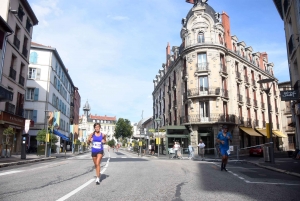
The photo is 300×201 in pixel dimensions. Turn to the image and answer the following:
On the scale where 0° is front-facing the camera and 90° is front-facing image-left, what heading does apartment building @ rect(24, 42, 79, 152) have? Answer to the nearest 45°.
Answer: approximately 315°

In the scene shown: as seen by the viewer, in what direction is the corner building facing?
toward the camera

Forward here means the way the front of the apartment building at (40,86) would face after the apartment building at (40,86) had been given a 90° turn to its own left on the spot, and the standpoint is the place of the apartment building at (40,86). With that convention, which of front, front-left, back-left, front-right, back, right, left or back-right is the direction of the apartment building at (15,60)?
back-right

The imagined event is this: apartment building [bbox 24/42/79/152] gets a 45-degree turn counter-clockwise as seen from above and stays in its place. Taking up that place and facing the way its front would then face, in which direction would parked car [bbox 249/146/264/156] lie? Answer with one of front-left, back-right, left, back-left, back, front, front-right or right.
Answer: front-right

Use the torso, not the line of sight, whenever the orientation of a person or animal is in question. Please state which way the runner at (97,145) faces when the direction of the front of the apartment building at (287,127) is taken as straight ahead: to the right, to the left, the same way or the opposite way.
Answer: to the left

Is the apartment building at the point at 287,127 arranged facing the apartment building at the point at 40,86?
yes

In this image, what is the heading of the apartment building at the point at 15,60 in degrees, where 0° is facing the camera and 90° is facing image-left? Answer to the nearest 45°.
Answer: approximately 315°

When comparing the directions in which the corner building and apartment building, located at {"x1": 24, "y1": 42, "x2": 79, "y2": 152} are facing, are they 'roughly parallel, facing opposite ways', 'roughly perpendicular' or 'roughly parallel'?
roughly perpendicular

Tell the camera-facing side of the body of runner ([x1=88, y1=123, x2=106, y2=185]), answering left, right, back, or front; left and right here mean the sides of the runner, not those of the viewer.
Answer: front

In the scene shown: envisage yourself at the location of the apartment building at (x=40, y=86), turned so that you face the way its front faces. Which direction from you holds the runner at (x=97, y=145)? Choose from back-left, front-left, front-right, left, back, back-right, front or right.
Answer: front-right

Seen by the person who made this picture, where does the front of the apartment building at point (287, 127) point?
facing the viewer and to the left of the viewer

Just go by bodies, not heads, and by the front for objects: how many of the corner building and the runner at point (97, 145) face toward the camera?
2

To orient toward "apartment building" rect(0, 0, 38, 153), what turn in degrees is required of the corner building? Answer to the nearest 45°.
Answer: approximately 45° to its right
